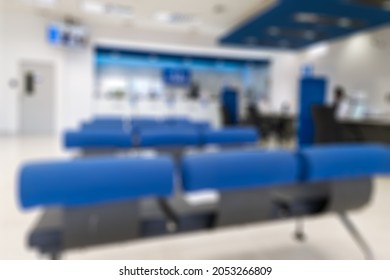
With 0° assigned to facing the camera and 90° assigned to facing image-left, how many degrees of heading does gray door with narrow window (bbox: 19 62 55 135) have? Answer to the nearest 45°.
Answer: approximately 0°

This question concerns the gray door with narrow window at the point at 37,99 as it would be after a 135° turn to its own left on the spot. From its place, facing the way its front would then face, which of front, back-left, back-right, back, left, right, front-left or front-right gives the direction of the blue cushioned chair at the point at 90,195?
back-right

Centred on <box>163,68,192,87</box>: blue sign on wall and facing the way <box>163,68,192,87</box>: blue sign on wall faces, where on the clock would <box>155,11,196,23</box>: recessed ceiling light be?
The recessed ceiling light is roughly at 12 o'clock from the blue sign on wall.

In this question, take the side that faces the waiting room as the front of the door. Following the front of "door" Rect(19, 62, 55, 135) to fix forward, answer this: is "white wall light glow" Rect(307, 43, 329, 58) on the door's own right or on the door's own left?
on the door's own left

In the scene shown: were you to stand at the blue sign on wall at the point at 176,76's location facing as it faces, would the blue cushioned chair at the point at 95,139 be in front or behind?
in front
